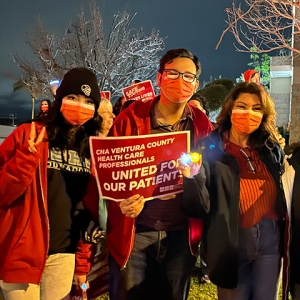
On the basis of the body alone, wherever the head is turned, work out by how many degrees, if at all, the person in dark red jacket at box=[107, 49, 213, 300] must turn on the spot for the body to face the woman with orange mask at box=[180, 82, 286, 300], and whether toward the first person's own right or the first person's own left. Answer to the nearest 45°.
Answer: approximately 90° to the first person's own left

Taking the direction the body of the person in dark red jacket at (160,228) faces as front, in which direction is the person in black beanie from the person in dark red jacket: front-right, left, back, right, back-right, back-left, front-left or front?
right

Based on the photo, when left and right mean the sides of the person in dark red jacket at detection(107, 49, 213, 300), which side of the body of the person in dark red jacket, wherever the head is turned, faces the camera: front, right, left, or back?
front
